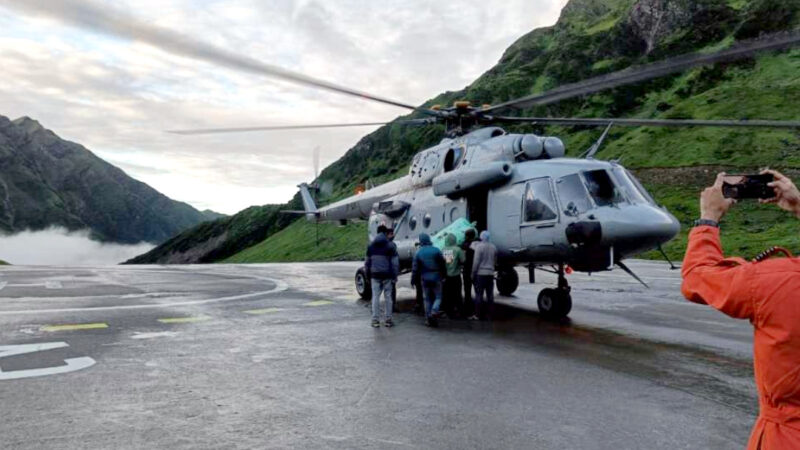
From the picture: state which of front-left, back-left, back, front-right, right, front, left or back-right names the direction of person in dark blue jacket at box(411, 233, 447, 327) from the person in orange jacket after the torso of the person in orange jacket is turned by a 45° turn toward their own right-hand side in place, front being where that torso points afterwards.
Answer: left

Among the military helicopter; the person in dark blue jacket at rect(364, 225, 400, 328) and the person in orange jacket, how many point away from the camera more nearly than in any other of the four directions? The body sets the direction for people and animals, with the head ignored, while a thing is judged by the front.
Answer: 2

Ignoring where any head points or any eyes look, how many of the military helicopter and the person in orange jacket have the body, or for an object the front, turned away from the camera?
1

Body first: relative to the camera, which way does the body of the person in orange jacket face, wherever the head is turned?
away from the camera

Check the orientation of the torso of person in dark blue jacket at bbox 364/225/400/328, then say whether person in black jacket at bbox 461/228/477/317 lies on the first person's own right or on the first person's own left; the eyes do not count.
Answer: on the first person's own right

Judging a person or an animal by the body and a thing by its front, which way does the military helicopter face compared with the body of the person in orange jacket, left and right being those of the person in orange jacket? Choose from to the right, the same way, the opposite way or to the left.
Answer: to the right

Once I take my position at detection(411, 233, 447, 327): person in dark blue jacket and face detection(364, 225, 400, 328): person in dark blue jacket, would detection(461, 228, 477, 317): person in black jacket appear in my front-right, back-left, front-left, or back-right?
back-right

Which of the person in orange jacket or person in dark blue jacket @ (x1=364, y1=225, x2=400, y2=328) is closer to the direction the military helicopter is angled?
the person in orange jacket

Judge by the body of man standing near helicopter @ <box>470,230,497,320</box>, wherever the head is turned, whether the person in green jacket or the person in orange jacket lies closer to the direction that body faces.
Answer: the person in green jacket

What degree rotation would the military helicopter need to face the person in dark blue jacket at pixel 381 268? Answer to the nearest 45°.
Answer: approximately 135° to its right

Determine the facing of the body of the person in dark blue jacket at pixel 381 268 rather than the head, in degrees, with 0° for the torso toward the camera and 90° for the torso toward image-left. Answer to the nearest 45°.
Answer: approximately 180°

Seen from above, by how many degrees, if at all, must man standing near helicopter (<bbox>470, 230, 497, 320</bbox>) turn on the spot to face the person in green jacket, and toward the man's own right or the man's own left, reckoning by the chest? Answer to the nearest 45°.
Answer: approximately 45° to the man's own left

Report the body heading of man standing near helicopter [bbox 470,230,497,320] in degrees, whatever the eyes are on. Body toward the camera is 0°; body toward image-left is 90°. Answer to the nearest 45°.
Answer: approximately 180°
